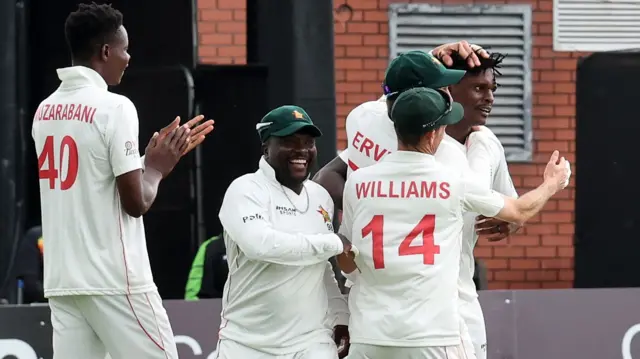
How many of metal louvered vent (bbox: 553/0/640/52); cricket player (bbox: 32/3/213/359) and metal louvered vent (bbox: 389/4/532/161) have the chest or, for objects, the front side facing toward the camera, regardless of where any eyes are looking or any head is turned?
2

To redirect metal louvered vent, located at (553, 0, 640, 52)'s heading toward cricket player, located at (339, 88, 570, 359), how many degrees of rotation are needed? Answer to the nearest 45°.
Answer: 0° — it already faces them

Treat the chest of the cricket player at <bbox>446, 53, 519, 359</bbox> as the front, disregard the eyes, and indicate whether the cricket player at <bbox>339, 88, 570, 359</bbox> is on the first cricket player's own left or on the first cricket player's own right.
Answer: on the first cricket player's own right

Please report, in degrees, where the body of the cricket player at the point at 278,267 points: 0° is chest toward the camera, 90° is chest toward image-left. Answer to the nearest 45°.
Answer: approximately 315°

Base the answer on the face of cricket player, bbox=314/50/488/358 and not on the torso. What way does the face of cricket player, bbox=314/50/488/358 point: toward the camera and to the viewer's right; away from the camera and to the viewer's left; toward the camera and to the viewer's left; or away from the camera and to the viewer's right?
away from the camera and to the viewer's right

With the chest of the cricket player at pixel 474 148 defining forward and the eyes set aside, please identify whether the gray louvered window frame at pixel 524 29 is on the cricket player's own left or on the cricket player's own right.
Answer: on the cricket player's own left

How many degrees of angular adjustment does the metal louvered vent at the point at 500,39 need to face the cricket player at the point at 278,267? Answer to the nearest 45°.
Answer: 0° — it already faces them

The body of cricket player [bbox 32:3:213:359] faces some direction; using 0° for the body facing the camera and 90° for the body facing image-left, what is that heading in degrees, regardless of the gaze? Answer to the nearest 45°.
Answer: approximately 225°
